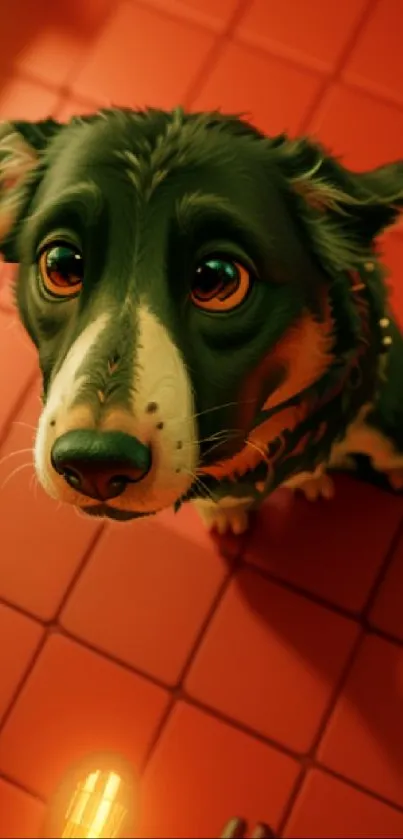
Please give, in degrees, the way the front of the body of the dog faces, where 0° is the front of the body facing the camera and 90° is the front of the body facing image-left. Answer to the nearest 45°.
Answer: approximately 45°
